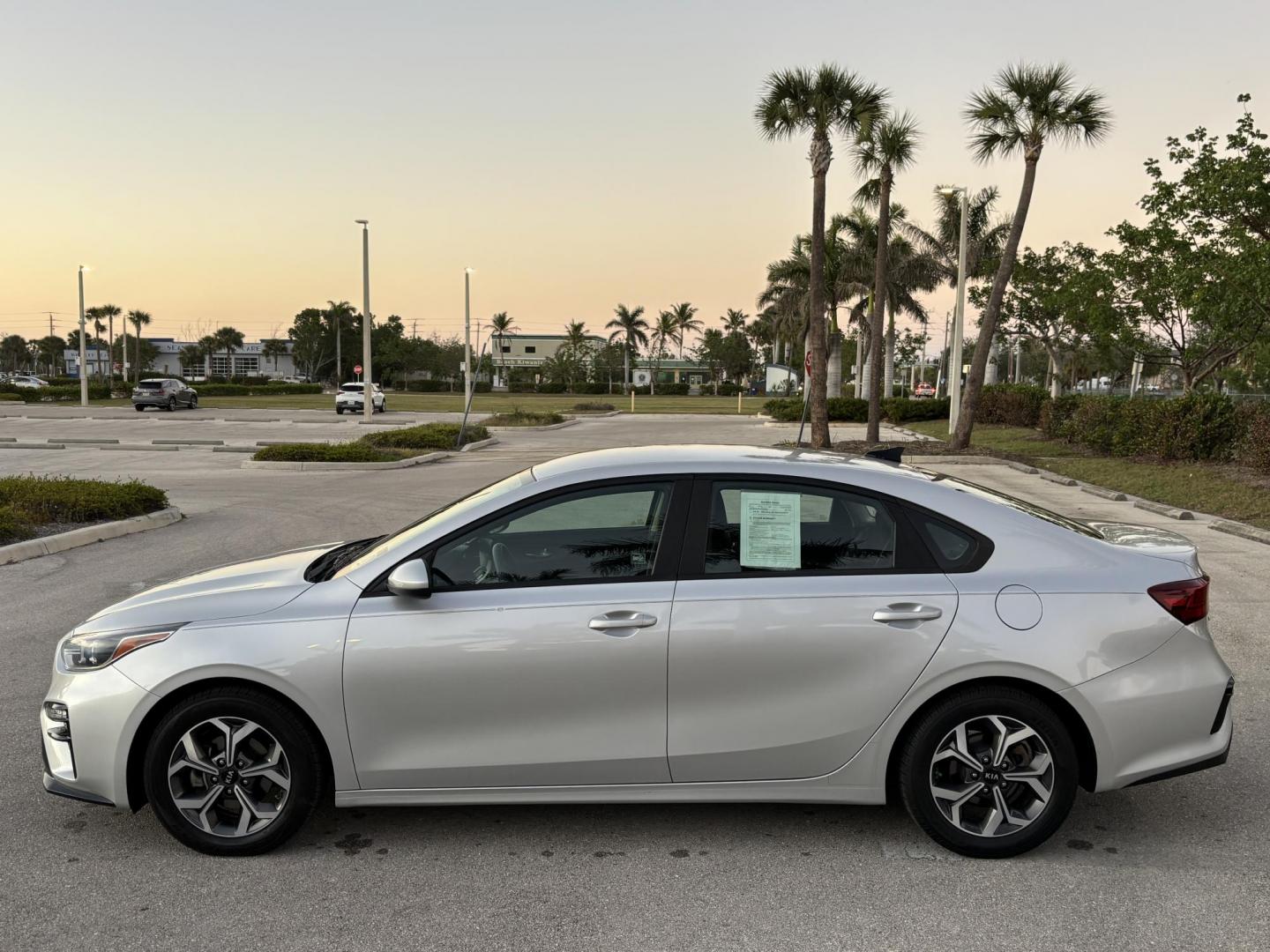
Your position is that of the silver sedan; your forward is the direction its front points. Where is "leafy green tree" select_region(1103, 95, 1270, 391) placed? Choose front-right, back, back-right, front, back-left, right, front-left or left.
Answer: back-right

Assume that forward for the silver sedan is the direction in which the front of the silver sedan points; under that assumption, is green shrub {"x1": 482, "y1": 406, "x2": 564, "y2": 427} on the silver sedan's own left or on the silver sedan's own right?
on the silver sedan's own right

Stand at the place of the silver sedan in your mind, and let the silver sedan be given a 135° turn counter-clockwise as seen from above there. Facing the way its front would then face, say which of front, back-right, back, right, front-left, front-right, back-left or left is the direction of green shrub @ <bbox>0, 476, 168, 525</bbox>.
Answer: back

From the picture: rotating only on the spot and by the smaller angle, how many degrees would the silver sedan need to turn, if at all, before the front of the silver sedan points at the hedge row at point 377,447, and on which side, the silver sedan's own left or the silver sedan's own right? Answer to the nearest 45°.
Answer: approximately 90° to the silver sedan's own right

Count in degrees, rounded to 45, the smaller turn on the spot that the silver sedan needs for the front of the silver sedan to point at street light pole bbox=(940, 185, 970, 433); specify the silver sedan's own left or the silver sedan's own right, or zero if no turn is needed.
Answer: approximately 90° to the silver sedan's own right

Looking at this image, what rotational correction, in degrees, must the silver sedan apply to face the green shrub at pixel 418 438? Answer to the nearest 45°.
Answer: approximately 90° to its right

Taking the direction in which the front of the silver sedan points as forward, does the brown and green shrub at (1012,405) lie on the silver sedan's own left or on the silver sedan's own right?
on the silver sedan's own right

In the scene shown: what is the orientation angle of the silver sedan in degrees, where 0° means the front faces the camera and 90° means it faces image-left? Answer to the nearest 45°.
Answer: approximately 90°
